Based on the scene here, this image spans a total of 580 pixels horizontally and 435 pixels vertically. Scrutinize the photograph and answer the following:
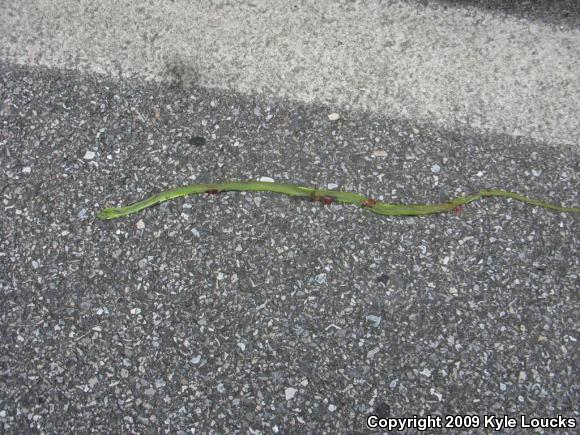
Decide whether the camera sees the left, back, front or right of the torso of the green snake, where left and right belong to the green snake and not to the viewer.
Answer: left
